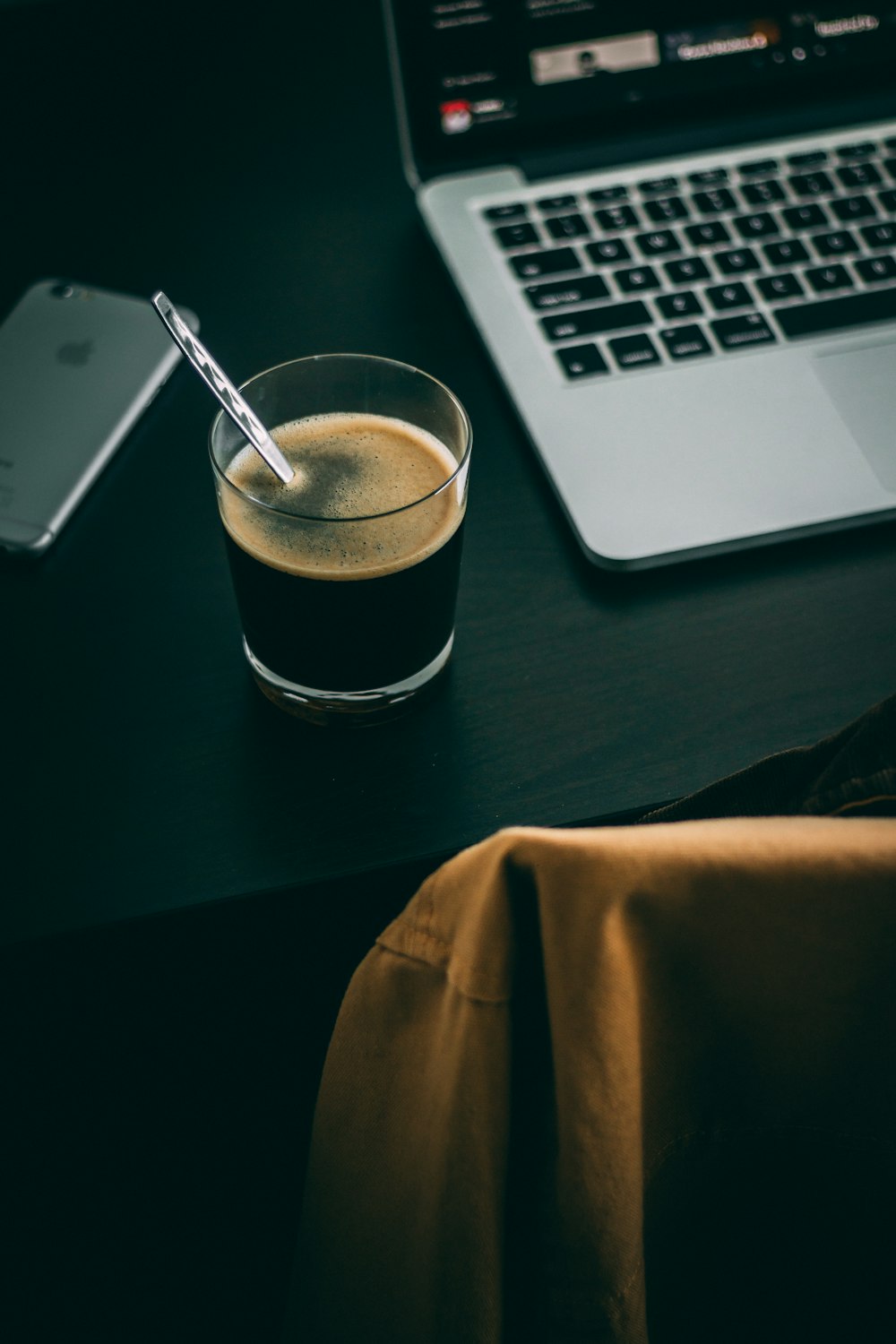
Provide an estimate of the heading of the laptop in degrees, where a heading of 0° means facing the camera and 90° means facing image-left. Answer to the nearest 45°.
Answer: approximately 315°
